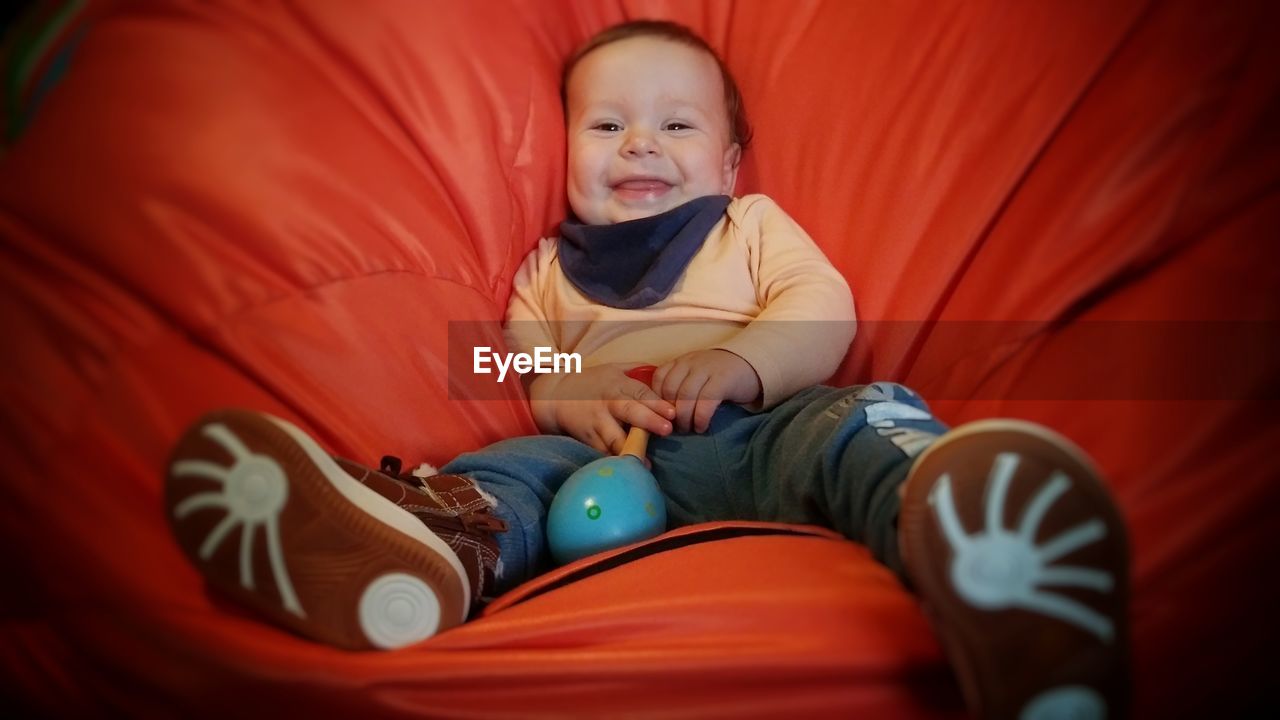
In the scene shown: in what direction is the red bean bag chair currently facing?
toward the camera

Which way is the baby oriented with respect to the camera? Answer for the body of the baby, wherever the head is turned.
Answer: toward the camera
